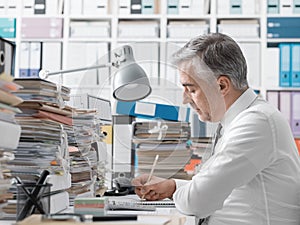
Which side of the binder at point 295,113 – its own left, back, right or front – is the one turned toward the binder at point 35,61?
right

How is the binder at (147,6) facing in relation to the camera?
toward the camera

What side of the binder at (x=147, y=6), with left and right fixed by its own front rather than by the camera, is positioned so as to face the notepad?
front

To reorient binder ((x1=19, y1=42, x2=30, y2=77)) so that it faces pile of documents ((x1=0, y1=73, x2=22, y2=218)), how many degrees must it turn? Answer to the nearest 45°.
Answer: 0° — it already faces it

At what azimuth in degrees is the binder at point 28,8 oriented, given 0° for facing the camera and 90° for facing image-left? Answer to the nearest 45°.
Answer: approximately 0°

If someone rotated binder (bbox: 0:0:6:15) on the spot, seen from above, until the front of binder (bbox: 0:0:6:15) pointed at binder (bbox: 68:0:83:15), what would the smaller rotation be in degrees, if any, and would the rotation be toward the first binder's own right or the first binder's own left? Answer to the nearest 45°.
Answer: approximately 45° to the first binder's own left

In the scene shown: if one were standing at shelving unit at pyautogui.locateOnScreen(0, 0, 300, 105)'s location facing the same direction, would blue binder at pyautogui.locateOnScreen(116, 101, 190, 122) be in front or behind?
in front

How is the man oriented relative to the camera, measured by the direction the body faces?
to the viewer's left

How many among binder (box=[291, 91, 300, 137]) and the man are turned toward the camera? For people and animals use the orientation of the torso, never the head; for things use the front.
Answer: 1

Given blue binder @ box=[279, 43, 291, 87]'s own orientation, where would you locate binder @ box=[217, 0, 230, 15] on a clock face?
The binder is roughly at 3 o'clock from the blue binder.

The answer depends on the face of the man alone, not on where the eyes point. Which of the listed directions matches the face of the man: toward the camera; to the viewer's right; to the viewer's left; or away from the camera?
to the viewer's left

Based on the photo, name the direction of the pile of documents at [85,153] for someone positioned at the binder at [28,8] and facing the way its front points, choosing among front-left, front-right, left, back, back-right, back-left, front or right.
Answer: front

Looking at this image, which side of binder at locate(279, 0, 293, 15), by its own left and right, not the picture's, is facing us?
front

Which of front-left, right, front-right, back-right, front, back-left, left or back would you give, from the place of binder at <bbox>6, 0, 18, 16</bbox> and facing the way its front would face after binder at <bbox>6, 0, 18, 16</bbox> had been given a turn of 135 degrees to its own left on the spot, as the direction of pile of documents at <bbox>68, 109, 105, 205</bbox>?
back-right

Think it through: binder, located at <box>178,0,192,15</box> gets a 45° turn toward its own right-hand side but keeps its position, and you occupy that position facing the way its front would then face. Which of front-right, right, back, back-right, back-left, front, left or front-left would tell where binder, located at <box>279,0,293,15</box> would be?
back-left
